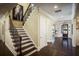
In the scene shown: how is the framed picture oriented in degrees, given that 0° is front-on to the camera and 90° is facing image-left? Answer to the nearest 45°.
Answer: approximately 0°
